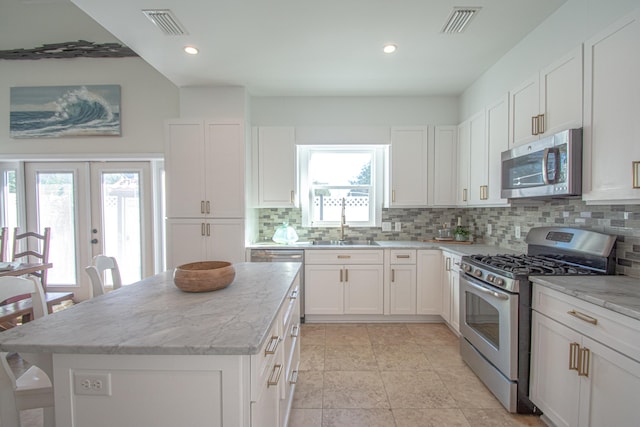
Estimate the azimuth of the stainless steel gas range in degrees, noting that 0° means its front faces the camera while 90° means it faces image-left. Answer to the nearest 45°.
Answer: approximately 45°

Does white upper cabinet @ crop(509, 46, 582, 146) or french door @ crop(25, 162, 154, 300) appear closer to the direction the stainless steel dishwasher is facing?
the white upper cabinet

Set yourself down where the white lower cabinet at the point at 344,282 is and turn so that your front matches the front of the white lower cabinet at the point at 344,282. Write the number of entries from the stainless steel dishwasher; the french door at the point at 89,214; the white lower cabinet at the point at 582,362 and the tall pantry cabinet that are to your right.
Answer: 3

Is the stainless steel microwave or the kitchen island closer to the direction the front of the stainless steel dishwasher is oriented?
the kitchen island

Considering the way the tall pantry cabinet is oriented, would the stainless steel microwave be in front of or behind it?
in front

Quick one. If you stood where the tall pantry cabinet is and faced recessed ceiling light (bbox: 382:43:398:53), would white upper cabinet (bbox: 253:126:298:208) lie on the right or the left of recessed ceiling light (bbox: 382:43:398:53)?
left

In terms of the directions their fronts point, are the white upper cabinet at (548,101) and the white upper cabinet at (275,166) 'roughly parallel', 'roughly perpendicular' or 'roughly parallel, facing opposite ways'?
roughly perpendicular

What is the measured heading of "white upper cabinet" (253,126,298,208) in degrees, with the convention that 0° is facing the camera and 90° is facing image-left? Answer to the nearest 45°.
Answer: approximately 0°

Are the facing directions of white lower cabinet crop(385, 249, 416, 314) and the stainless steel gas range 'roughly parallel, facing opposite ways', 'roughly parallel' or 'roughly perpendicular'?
roughly perpendicular

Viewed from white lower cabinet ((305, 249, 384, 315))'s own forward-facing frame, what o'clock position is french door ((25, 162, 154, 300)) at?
The french door is roughly at 3 o'clock from the white lower cabinet.

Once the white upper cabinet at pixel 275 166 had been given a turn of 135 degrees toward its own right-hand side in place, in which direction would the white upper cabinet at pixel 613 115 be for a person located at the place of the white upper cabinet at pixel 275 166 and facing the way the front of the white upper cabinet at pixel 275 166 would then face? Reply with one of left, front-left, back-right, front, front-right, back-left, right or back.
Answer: back

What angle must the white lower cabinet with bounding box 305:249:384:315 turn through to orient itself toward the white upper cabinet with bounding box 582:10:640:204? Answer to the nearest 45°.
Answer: approximately 45° to its left
